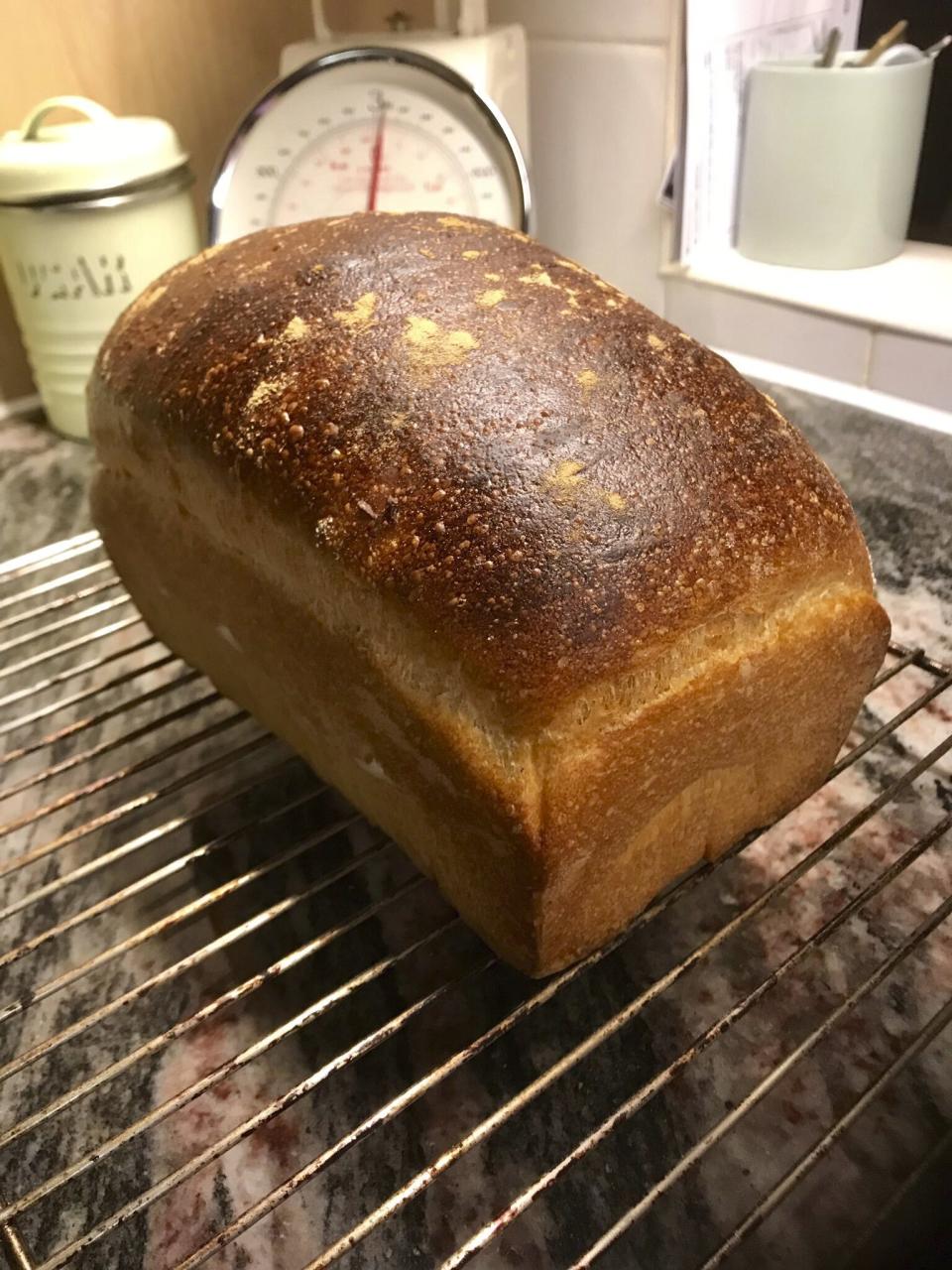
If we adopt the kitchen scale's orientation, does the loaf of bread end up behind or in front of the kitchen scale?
in front

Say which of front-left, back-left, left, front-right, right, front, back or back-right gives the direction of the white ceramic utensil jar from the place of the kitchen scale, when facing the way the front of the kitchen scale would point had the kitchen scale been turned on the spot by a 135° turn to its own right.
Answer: back-right

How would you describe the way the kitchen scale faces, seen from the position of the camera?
facing the viewer

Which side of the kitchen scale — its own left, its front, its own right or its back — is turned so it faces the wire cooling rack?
front
